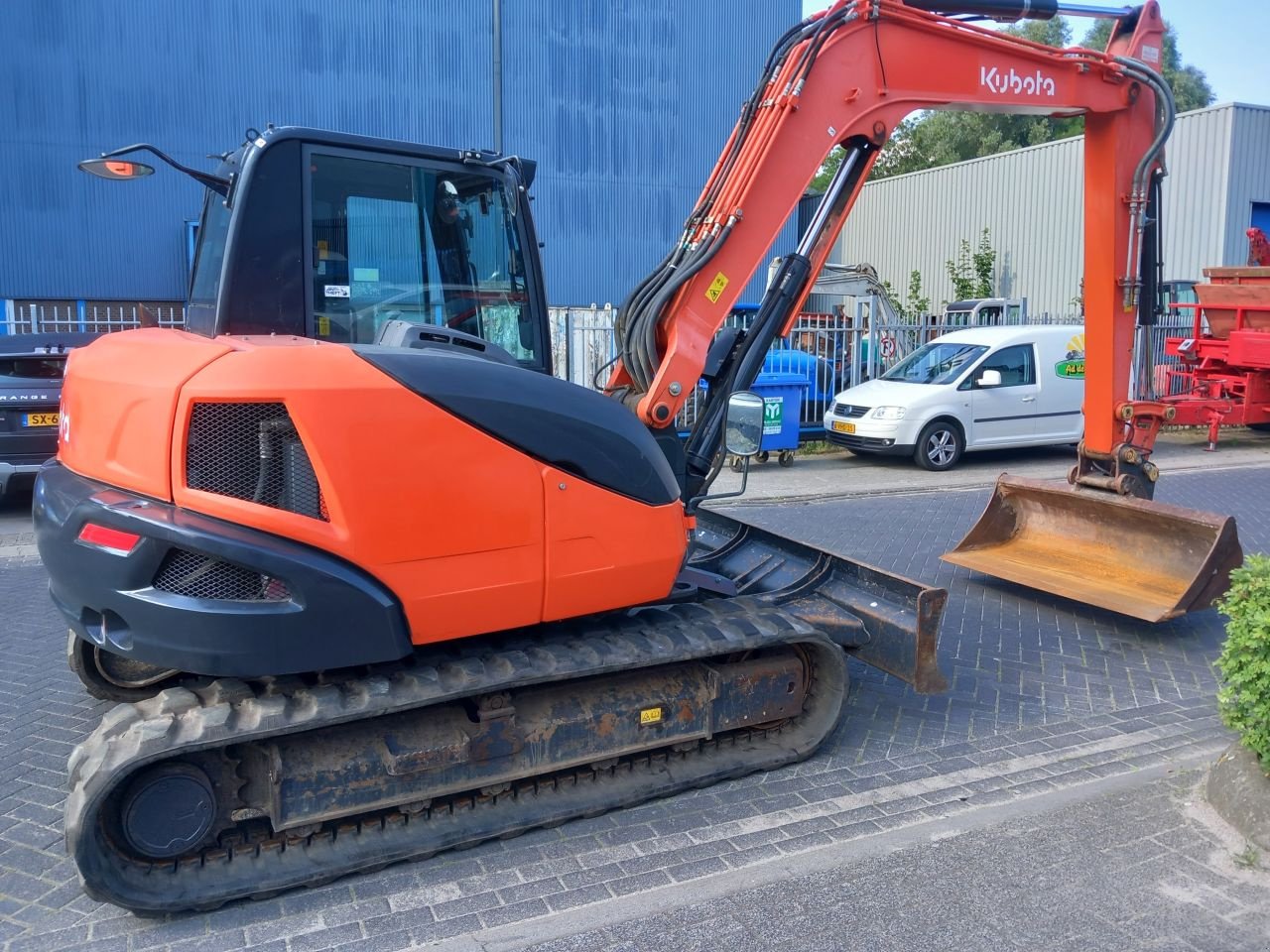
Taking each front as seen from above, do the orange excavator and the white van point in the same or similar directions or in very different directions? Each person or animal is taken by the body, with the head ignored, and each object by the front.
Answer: very different directions

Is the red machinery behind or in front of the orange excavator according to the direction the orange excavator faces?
in front

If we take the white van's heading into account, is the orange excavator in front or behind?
in front

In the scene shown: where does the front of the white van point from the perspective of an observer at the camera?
facing the viewer and to the left of the viewer

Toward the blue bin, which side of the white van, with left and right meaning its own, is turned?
front

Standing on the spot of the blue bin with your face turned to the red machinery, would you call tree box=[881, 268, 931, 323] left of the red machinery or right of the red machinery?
left

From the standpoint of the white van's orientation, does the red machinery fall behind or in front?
behind

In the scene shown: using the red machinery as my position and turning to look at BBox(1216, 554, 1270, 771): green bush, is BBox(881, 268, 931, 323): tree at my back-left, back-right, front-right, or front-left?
back-right

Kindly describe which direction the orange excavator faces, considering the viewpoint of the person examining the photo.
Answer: facing away from the viewer and to the right of the viewer

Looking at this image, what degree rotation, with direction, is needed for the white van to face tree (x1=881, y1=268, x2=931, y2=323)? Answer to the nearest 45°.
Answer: approximately 135° to its right

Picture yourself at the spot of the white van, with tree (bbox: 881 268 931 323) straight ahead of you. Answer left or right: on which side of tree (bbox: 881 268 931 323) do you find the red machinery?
right

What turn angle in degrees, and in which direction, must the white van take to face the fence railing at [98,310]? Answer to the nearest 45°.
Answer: approximately 45° to its right

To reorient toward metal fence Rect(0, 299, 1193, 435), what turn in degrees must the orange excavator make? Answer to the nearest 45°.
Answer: approximately 45° to its left
